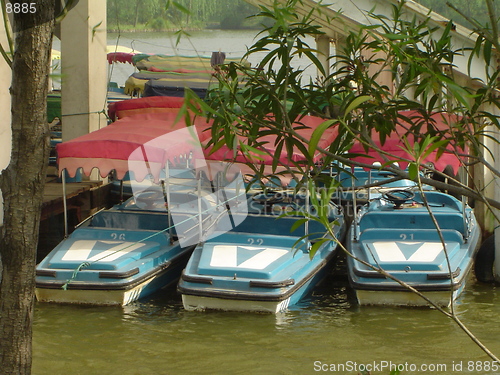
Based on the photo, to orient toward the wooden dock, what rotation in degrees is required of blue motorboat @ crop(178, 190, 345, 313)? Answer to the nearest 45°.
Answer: approximately 90° to its right

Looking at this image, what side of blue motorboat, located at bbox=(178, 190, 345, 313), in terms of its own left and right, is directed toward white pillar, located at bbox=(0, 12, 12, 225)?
right

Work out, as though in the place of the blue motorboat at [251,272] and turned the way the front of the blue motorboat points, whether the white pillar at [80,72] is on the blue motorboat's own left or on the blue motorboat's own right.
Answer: on the blue motorboat's own right

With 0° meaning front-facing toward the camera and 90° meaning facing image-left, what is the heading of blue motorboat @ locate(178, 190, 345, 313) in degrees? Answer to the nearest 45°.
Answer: approximately 45°

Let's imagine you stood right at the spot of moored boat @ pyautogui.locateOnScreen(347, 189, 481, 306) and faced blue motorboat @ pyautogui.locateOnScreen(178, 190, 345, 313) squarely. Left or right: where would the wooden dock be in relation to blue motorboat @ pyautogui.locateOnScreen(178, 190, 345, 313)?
right
